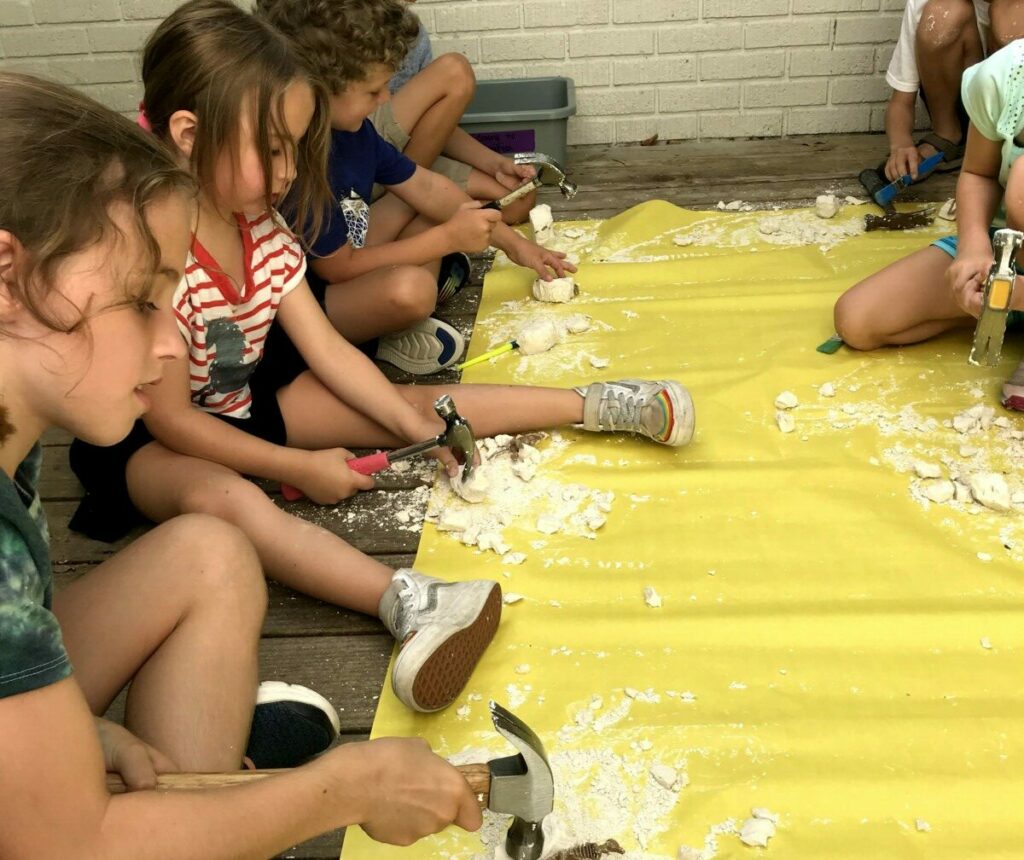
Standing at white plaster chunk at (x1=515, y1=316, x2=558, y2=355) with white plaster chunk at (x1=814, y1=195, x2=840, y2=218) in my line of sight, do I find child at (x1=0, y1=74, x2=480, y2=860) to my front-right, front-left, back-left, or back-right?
back-right

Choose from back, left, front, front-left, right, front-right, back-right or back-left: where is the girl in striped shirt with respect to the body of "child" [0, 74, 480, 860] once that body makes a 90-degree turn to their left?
front

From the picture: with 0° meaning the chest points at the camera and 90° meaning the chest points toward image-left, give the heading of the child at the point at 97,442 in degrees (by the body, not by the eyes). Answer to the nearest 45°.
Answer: approximately 270°

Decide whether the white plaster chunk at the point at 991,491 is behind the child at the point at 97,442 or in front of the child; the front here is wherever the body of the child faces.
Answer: in front

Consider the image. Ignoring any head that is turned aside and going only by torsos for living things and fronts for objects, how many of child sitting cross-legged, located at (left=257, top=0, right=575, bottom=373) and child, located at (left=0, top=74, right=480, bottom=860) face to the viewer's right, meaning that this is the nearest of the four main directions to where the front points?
2

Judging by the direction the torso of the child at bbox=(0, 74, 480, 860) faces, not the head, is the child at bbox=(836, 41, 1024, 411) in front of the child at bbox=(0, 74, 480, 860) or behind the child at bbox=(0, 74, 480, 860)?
in front

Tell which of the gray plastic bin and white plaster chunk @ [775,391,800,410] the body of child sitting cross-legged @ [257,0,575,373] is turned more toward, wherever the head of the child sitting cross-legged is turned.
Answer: the white plaster chunk

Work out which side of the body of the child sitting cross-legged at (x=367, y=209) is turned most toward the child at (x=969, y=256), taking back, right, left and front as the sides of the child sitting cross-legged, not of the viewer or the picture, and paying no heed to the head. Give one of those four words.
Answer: front

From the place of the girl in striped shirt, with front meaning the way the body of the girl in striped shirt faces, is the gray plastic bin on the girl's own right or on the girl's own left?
on the girl's own left

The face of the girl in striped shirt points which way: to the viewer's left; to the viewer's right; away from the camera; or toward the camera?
to the viewer's right

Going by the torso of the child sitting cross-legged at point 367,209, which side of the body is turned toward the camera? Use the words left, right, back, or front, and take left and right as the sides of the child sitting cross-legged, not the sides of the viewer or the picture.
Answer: right

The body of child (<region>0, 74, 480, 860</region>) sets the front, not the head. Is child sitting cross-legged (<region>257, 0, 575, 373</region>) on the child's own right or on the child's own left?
on the child's own left
